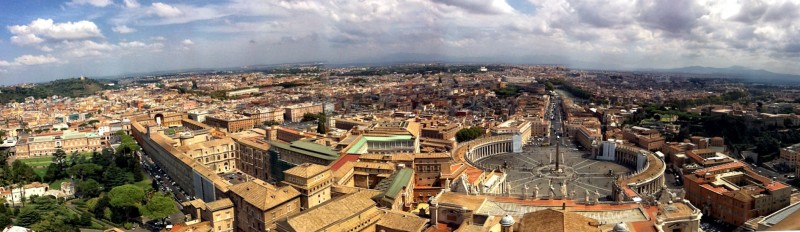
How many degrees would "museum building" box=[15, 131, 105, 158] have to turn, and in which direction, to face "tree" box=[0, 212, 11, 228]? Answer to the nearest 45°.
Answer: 0° — it already faces it

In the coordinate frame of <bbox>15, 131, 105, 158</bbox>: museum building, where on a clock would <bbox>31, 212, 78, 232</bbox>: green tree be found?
The green tree is roughly at 12 o'clock from the museum building.

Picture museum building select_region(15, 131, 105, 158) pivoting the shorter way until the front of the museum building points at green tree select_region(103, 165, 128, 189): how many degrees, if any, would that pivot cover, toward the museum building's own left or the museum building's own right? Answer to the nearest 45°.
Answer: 0° — it already faces it

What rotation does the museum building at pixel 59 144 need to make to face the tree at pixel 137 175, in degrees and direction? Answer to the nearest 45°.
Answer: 0° — it already faces it

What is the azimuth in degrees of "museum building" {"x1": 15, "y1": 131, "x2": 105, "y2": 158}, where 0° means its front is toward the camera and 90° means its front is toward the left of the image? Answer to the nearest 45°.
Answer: approximately 0°

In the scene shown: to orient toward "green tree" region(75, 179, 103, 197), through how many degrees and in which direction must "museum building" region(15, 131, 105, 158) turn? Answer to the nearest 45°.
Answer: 0° — it already faces it

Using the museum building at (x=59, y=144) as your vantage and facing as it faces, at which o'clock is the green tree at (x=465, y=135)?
The green tree is roughly at 10 o'clock from the museum building.

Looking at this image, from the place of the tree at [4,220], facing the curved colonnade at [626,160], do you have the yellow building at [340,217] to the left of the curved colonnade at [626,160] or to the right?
right
